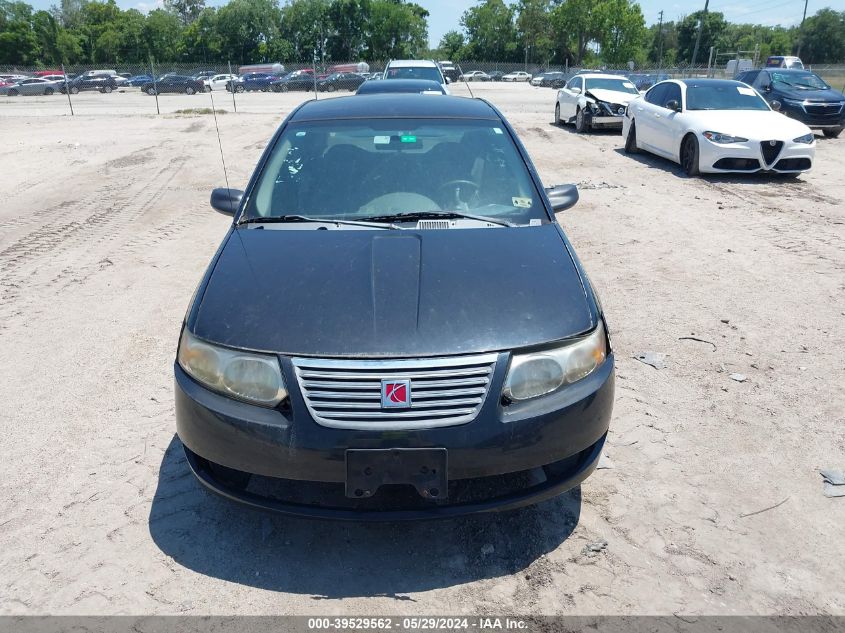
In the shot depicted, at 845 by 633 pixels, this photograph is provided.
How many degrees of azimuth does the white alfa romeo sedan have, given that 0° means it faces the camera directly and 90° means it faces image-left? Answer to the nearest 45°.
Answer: approximately 315°
